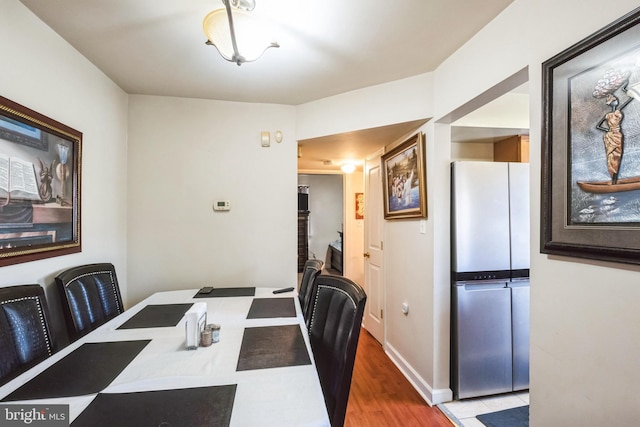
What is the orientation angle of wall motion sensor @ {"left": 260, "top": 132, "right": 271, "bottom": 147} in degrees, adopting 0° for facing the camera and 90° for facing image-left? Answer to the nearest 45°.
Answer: approximately 0°

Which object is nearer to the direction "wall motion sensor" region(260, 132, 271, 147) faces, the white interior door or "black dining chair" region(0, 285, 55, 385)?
the black dining chair

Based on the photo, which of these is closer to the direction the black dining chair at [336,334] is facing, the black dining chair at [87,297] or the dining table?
the dining table

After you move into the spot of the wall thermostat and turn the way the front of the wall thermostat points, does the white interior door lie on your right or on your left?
on your left

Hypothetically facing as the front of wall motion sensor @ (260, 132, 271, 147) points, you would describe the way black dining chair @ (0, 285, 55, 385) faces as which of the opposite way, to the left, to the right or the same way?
to the left

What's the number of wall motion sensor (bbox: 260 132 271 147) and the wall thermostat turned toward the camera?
2
